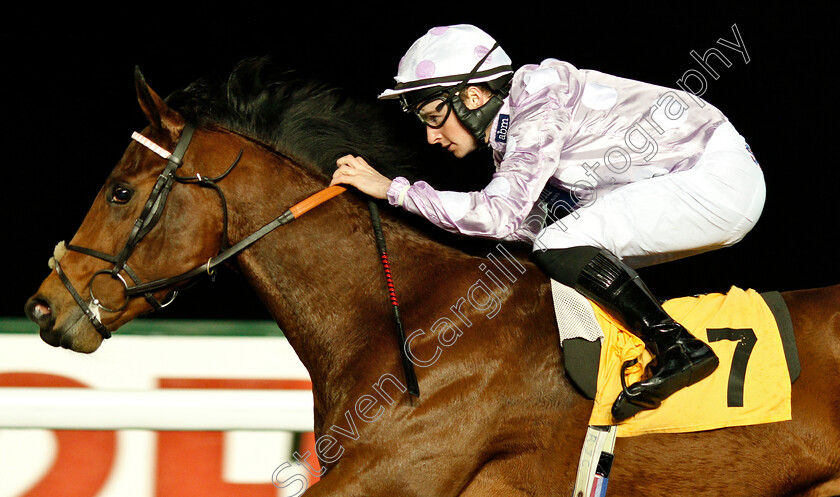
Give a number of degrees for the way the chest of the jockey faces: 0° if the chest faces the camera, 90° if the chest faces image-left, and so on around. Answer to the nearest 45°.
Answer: approximately 90°

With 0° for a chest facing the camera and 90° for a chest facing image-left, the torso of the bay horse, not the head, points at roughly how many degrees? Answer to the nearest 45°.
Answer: approximately 90°
